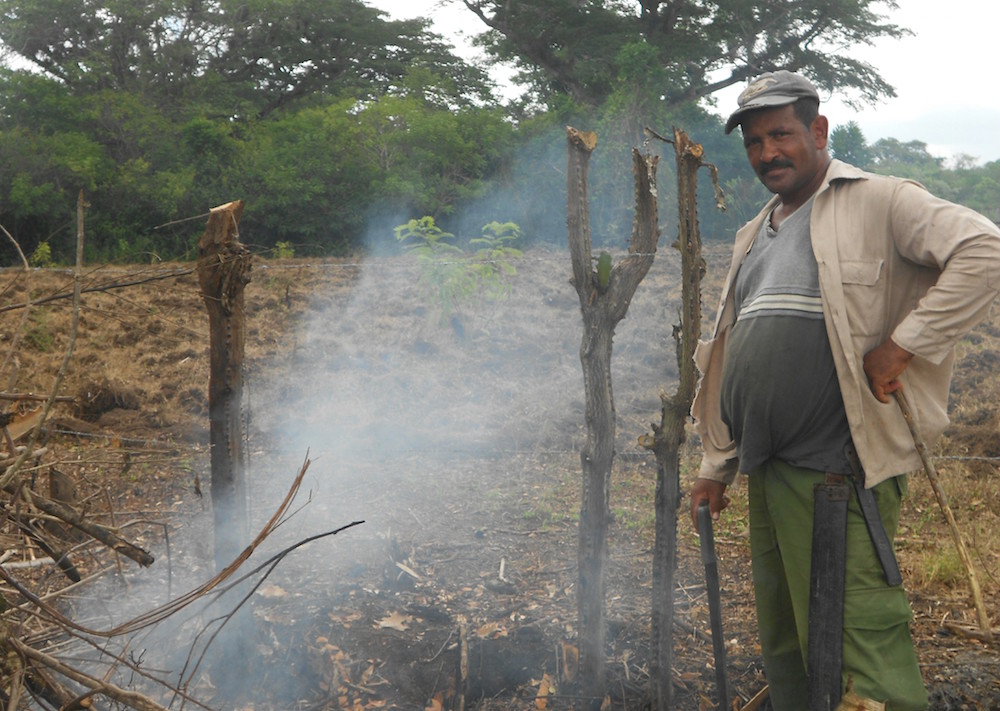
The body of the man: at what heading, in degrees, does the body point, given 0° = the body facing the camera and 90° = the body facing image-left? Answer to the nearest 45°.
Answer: approximately 45°

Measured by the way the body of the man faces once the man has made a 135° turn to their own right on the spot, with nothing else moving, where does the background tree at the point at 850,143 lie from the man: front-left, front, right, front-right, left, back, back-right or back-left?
front

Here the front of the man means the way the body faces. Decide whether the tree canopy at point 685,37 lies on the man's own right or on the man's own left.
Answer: on the man's own right

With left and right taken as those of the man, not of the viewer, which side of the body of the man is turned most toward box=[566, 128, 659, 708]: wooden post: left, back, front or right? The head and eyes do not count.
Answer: right

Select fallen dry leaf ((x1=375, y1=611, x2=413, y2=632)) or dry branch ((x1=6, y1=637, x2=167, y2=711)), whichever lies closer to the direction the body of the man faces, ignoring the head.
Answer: the dry branch

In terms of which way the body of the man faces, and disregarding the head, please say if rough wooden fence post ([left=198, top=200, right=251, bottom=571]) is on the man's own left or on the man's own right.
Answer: on the man's own right

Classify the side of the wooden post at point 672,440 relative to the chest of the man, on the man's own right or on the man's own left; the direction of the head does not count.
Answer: on the man's own right

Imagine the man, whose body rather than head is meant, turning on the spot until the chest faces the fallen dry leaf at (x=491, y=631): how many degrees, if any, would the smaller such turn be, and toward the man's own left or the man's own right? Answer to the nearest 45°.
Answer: approximately 90° to the man's own right

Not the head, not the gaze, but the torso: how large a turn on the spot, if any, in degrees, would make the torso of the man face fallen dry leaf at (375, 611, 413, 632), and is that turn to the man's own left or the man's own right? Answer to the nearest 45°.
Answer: approximately 90° to the man's own right
